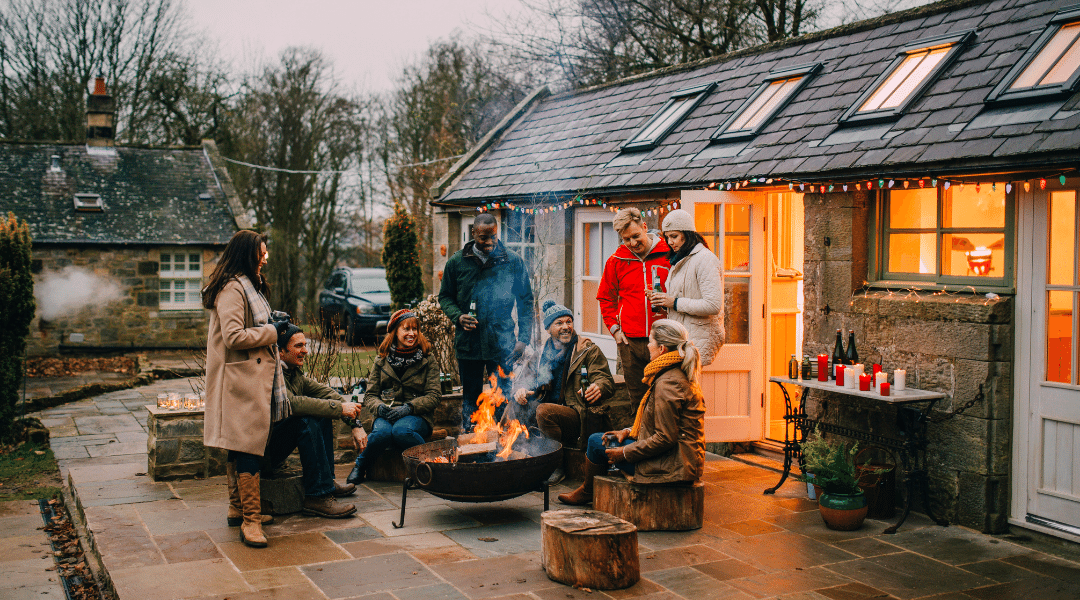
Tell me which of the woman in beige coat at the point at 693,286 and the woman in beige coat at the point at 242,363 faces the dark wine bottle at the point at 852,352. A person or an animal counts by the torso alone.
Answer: the woman in beige coat at the point at 242,363

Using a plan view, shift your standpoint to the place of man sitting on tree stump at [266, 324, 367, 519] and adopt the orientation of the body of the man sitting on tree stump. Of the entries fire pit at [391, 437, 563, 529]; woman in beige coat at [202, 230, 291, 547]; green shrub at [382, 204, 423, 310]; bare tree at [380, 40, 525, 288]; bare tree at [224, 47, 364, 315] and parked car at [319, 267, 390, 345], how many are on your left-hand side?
4

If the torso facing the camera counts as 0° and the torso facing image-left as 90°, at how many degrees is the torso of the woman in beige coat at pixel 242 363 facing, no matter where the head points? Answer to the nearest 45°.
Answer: approximately 270°

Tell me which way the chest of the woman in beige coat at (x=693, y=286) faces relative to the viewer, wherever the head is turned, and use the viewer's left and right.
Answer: facing to the left of the viewer

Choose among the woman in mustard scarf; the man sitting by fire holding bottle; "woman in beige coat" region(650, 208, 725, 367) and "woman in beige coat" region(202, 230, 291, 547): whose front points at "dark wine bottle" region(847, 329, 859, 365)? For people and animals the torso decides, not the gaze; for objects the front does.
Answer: "woman in beige coat" region(202, 230, 291, 547)

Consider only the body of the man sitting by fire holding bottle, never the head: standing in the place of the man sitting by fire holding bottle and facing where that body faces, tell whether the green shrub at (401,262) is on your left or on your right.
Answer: on your right

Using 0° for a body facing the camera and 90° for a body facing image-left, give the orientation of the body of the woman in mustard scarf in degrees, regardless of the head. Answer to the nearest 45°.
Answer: approximately 90°

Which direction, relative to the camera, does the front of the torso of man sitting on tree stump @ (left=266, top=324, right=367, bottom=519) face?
to the viewer's right

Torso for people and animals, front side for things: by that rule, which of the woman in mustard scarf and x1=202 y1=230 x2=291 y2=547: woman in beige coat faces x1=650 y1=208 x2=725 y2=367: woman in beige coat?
x1=202 y1=230 x2=291 y2=547: woman in beige coat

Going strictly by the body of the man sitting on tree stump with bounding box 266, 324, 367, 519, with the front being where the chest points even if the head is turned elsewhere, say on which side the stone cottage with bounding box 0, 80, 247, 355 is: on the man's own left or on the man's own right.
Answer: on the man's own left

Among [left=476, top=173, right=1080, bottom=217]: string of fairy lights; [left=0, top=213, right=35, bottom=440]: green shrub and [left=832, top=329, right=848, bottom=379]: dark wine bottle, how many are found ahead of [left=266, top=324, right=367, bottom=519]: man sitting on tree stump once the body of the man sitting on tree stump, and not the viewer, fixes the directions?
2

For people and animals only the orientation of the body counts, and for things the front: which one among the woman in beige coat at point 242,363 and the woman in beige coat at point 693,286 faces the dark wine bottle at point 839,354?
the woman in beige coat at point 242,363

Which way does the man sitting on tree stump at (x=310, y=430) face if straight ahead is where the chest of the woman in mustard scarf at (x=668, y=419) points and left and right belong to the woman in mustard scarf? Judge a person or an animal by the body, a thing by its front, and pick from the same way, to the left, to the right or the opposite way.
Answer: the opposite way
